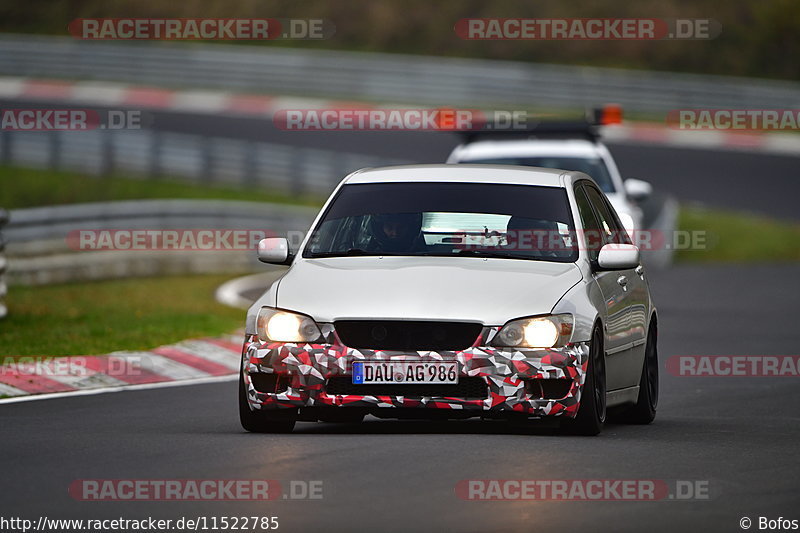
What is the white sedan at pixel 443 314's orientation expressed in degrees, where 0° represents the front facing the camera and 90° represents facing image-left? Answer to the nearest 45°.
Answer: approximately 0°

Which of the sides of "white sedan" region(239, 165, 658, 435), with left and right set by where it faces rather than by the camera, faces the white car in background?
back

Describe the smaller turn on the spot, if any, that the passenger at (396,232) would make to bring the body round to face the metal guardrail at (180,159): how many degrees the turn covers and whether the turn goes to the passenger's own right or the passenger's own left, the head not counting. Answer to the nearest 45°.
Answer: approximately 180°

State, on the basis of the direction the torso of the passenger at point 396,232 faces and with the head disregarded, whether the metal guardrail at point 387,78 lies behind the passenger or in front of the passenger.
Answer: behind

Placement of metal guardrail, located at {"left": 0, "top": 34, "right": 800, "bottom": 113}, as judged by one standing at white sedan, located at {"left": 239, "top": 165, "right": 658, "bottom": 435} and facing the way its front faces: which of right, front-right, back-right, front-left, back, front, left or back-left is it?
back

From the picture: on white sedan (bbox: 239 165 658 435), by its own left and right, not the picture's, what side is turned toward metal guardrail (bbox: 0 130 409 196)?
back

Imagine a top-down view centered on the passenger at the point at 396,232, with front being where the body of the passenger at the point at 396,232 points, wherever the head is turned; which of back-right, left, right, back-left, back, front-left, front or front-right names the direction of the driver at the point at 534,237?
left

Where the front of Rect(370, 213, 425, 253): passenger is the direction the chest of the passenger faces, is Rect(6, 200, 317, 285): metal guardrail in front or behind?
behind

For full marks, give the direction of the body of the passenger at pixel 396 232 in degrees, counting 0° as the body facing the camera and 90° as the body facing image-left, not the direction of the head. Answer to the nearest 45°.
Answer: approximately 0°

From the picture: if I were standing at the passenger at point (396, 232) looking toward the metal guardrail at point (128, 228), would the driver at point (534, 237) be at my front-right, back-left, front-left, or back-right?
back-right
